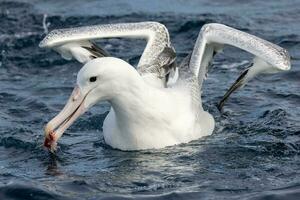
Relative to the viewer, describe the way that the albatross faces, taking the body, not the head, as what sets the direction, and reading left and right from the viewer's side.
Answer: facing the viewer and to the left of the viewer
